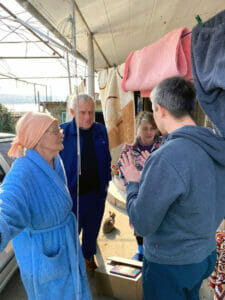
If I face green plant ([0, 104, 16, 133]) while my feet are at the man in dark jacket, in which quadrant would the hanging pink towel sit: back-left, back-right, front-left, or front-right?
back-right

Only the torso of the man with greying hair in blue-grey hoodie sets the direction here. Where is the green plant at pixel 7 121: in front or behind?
in front

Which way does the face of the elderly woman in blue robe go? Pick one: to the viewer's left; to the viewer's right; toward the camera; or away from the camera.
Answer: to the viewer's right

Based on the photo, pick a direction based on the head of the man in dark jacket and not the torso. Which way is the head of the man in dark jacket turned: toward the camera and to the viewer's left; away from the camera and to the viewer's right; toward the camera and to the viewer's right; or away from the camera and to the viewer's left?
toward the camera and to the viewer's right

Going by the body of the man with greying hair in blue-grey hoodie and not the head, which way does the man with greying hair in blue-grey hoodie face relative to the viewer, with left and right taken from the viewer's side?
facing away from the viewer and to the left of the viewer

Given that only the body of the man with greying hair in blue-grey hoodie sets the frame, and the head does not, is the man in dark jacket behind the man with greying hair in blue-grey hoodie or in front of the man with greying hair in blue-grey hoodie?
in front

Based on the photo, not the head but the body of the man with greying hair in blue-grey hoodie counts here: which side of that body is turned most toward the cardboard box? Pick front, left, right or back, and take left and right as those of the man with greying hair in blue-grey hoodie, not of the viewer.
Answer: front

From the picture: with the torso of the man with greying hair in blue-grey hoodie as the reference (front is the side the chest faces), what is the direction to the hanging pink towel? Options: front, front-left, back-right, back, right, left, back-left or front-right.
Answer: front-right

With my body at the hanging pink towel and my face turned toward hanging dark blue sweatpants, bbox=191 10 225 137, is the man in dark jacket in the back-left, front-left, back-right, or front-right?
back-right
